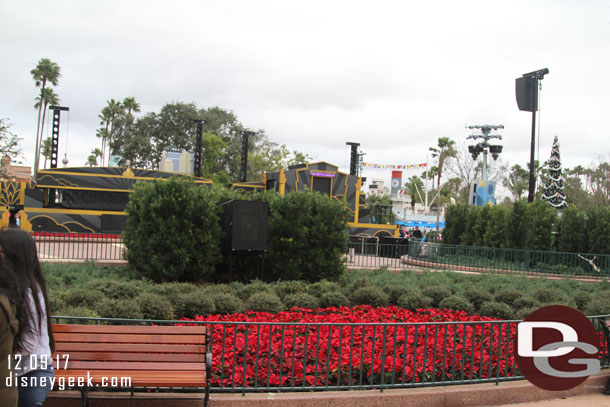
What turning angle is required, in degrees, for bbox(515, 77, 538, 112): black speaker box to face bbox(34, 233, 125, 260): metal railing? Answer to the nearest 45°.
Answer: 0° — it already faces it

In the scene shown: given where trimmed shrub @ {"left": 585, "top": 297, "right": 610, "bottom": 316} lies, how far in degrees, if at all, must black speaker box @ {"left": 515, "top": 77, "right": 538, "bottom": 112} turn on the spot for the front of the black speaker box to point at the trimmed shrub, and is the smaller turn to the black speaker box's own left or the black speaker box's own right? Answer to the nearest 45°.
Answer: approximately 45° to the black speaker box's own left

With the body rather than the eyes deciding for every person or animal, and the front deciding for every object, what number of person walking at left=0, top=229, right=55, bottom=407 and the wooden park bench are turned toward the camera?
1

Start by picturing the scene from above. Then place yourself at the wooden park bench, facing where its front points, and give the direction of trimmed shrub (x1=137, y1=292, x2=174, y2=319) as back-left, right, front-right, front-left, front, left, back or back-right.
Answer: back

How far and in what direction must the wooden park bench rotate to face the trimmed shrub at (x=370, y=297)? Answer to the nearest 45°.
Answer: approximately 135° to its left

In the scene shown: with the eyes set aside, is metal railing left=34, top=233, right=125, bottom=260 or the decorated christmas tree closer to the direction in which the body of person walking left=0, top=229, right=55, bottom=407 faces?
the metal railing

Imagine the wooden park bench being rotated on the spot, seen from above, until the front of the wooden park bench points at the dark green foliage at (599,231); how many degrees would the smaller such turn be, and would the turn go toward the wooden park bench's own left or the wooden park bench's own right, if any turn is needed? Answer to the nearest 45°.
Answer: approximately 135° to the wooden park bench's own left

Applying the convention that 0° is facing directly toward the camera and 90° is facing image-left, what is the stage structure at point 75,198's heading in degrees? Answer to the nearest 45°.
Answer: approximately 0°

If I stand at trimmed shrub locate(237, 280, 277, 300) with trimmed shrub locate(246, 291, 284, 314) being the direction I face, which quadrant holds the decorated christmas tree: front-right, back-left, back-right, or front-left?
back-left
